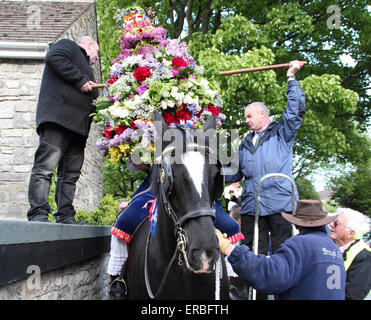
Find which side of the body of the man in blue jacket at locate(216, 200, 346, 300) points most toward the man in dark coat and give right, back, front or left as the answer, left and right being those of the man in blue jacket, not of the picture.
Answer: front

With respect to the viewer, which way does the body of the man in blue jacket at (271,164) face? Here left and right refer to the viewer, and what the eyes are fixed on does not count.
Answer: facing the viewer and to the left of the viewer

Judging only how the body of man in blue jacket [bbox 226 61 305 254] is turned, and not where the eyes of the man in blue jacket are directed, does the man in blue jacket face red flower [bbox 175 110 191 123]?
yes

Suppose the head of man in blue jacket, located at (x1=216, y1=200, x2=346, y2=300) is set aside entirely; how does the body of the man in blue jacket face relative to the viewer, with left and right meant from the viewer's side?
facing away from the viewer and to the left of the viewer

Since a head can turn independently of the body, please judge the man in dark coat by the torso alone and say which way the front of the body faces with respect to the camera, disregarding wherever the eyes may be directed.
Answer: to the viewer's right

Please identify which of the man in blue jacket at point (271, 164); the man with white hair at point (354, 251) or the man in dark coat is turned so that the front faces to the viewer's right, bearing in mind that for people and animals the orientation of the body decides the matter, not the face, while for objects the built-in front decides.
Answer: the man in dark coat

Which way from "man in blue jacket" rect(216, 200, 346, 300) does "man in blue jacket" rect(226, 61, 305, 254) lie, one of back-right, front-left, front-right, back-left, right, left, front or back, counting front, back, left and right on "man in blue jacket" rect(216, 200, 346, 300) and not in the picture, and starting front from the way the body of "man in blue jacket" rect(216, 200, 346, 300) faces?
front-right

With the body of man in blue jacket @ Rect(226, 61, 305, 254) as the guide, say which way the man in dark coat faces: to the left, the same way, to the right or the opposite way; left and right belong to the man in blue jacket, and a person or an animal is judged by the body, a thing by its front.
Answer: the opposite way

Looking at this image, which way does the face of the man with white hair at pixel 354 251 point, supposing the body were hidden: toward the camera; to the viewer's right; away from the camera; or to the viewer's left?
to the viewer's left

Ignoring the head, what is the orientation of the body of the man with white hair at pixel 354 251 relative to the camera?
to the viewer's left

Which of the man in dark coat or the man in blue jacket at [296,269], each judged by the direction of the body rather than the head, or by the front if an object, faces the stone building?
the man in blue jacket

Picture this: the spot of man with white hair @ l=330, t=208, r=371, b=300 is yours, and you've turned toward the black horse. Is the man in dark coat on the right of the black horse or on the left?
right

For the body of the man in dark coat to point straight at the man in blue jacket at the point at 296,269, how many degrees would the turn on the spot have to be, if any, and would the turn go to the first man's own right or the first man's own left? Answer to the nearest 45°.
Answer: approximately 45° to the first man's own right

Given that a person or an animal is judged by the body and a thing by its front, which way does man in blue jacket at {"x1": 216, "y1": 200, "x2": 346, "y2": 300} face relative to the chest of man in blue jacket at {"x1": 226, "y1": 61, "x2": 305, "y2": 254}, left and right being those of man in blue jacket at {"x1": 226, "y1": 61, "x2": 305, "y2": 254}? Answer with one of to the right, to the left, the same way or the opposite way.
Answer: to the right

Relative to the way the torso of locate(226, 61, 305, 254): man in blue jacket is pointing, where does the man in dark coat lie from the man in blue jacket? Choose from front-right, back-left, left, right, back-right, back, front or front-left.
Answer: front-right

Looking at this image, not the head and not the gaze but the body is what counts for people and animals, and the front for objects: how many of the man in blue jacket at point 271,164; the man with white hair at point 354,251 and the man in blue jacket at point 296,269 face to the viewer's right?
0
